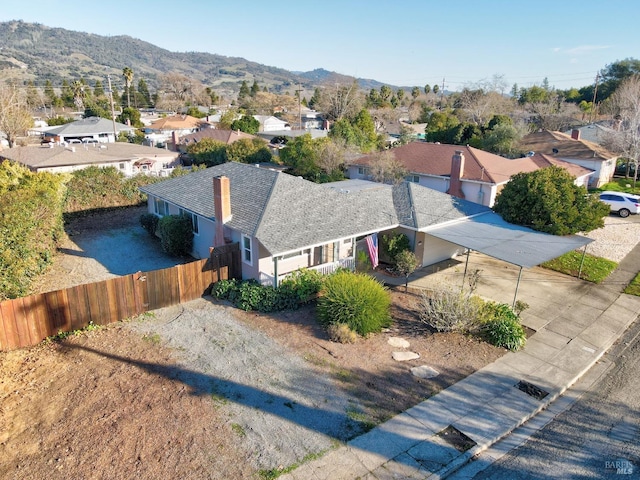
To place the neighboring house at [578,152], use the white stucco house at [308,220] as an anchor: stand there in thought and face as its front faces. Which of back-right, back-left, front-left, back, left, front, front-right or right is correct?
left

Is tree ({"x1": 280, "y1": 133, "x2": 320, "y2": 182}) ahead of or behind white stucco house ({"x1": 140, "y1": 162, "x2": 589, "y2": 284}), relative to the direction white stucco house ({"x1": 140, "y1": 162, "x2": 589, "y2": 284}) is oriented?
behind

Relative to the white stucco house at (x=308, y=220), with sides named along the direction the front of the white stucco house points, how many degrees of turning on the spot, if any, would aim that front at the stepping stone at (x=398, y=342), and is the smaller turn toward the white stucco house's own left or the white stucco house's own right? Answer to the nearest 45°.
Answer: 0° — it already faces it

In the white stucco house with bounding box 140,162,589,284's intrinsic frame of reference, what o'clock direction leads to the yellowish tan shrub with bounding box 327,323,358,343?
The yellowish tan shrub is roughly at 1 o'clock from the white stucco house.

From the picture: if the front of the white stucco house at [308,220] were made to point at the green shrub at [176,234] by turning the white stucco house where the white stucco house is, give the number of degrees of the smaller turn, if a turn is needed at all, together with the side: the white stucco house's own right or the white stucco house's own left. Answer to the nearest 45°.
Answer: approximately 135° to the white stucco house's own right

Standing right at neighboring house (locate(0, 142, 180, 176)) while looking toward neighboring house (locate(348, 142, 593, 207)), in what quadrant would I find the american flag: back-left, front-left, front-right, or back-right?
front-right

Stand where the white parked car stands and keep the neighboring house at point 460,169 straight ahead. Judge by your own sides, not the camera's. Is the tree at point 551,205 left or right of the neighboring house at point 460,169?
left

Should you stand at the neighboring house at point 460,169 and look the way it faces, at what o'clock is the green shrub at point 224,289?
The green shrub is roughly at 2 o'clock from the neighboring house.

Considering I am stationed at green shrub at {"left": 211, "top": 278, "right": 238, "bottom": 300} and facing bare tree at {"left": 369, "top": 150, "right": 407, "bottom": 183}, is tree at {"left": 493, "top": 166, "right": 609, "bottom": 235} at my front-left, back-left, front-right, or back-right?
front-right

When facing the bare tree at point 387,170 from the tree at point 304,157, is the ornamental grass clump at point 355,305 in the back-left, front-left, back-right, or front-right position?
front-right

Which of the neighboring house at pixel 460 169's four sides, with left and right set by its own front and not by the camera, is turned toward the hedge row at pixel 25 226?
right

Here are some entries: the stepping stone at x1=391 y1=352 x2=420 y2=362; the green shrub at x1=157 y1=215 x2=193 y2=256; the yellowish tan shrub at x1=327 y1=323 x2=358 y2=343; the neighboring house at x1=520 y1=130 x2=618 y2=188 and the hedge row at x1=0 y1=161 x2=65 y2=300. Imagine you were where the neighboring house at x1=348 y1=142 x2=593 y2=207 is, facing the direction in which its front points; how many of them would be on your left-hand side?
1

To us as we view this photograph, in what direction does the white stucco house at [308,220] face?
facing the viewer and to the right of the viewer

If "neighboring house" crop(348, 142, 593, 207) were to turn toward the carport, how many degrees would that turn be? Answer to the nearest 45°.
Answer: approximately 45° to its right

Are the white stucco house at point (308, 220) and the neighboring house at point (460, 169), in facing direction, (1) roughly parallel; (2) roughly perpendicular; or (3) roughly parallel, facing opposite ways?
roughly parallel

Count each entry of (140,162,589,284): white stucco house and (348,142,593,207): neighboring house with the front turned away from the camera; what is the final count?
0

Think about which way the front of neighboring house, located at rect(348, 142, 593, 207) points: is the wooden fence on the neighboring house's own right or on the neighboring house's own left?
on the neighboring house's own right

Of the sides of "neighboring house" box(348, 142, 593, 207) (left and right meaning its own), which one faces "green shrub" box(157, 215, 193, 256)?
right
